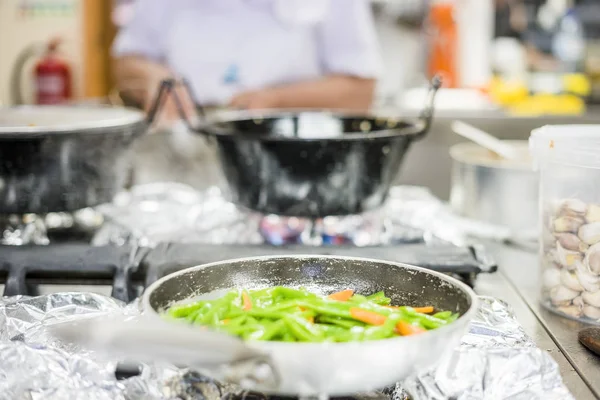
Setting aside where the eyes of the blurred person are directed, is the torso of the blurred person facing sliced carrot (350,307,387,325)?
yes

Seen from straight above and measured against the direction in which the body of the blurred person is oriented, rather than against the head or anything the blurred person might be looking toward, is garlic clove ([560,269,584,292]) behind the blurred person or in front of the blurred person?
in front

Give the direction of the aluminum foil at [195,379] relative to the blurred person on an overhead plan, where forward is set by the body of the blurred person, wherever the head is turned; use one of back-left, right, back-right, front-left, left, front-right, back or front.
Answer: front

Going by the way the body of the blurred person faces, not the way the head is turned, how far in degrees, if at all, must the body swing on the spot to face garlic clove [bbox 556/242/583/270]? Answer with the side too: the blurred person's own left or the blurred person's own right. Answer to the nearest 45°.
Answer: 0° — they already face it

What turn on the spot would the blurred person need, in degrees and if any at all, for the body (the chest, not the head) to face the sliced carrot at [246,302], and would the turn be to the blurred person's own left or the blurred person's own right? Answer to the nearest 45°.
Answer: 0° — they already face it

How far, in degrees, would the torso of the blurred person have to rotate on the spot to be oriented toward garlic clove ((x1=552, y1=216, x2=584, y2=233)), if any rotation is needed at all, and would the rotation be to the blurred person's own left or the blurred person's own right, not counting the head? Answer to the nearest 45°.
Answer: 0° — they already face it

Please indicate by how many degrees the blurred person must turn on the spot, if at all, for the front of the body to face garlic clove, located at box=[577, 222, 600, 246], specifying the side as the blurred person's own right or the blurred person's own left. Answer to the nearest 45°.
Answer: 0° — they already face it

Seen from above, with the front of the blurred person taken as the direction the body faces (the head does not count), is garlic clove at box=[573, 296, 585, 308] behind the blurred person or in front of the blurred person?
in front

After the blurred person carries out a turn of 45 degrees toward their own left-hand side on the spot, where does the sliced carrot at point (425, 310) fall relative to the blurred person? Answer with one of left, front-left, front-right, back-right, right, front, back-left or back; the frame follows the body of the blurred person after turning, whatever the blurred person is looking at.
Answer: front-right

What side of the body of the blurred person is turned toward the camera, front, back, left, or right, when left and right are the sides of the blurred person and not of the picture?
front

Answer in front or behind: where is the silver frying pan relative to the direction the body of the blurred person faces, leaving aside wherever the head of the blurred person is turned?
in front

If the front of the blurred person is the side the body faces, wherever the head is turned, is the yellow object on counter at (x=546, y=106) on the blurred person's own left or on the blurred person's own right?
on the blurred person's own left

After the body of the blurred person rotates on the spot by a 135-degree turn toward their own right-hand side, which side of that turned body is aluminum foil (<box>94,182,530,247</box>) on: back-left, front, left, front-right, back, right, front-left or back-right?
back-left

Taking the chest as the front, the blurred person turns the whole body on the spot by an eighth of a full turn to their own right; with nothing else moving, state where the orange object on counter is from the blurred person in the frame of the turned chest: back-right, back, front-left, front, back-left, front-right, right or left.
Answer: back

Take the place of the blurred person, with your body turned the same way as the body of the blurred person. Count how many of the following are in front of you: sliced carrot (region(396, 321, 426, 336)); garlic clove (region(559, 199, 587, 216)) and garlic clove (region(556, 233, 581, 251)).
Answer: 3

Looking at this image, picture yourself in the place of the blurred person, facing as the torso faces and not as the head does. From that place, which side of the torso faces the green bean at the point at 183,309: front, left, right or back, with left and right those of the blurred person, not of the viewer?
front

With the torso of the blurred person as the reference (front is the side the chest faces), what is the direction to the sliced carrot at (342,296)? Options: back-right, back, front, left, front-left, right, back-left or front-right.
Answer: front
